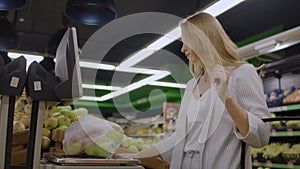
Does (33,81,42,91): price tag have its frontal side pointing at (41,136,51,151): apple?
no

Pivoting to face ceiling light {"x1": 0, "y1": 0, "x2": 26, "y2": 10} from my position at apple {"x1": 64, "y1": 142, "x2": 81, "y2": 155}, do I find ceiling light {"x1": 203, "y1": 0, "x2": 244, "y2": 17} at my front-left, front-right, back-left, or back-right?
front-right

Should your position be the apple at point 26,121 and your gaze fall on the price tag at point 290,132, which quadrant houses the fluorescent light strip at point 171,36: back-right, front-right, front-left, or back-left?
front-left

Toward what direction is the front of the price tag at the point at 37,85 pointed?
toward the camera

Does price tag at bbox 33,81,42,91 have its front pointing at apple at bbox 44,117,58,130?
no

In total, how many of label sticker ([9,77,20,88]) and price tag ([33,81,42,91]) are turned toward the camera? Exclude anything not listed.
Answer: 2

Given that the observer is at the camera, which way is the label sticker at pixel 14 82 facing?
facing the viewer

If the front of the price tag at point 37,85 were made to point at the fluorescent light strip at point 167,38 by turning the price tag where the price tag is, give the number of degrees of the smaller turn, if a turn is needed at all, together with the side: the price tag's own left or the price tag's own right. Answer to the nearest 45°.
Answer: approximately 135° to the price tag's own left

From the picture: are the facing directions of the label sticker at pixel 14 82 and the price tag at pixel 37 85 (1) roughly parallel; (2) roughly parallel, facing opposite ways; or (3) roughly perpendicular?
roughly parallel

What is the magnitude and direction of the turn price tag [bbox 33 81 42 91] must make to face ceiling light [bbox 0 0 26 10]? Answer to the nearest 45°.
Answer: approximately 180°

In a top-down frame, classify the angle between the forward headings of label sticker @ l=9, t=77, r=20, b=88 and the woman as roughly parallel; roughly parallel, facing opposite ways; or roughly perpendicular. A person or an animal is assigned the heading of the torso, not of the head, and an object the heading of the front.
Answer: roughly perpendicular

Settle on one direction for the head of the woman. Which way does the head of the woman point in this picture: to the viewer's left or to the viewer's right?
to the viewer's left
